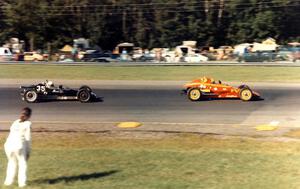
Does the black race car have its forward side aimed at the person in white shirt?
no

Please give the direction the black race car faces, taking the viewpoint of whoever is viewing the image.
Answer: facing to the right of the viewer

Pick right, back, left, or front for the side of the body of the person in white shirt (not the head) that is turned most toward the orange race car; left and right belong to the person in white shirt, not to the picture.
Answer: front

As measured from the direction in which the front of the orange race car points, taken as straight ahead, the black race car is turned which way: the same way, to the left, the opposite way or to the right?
the same way

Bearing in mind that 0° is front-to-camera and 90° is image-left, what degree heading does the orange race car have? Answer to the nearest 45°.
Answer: approximately 270°

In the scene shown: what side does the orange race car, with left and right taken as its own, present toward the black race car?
back

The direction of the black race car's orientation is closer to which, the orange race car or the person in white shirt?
the orange race car

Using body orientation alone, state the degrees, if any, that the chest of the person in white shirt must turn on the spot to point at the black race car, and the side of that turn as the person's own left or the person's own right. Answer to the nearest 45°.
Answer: approximately 45° to the person's own left

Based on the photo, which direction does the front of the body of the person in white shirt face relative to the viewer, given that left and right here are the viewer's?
facing away from the viewer and to the right of the viewer

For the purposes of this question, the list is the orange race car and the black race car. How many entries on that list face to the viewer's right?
2

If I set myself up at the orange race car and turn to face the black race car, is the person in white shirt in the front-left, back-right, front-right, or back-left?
front-left

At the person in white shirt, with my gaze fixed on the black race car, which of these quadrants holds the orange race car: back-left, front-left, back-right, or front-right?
front-right

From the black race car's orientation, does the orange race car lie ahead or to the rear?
ahead
